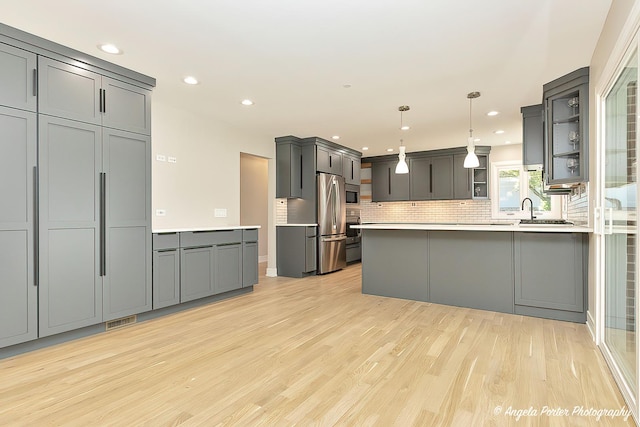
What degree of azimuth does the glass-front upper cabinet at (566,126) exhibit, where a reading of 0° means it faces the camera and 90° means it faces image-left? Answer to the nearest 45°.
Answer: approximately 45°

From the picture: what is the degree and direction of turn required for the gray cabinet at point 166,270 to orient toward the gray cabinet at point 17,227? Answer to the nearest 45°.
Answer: approximately 90° to its right

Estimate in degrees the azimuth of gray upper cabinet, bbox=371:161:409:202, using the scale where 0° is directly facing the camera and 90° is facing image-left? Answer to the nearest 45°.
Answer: approximately 0°

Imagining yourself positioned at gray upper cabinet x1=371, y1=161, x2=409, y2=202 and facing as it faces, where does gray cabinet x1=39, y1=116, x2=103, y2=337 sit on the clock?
The gray cabinet is roughly at 1 o'clock from the gray upper cabinet.

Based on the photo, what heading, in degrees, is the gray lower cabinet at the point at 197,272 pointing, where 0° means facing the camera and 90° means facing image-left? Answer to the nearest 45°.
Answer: approximately 315°

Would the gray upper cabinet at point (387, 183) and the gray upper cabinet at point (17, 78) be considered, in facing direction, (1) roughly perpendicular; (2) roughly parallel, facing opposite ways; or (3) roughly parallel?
roughly perpendicular
